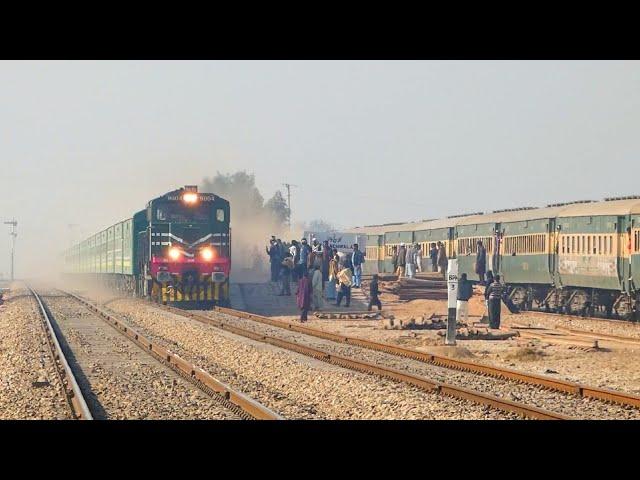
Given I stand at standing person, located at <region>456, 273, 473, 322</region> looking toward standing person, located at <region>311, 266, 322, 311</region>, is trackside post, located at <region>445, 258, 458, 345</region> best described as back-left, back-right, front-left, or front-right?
back-left
